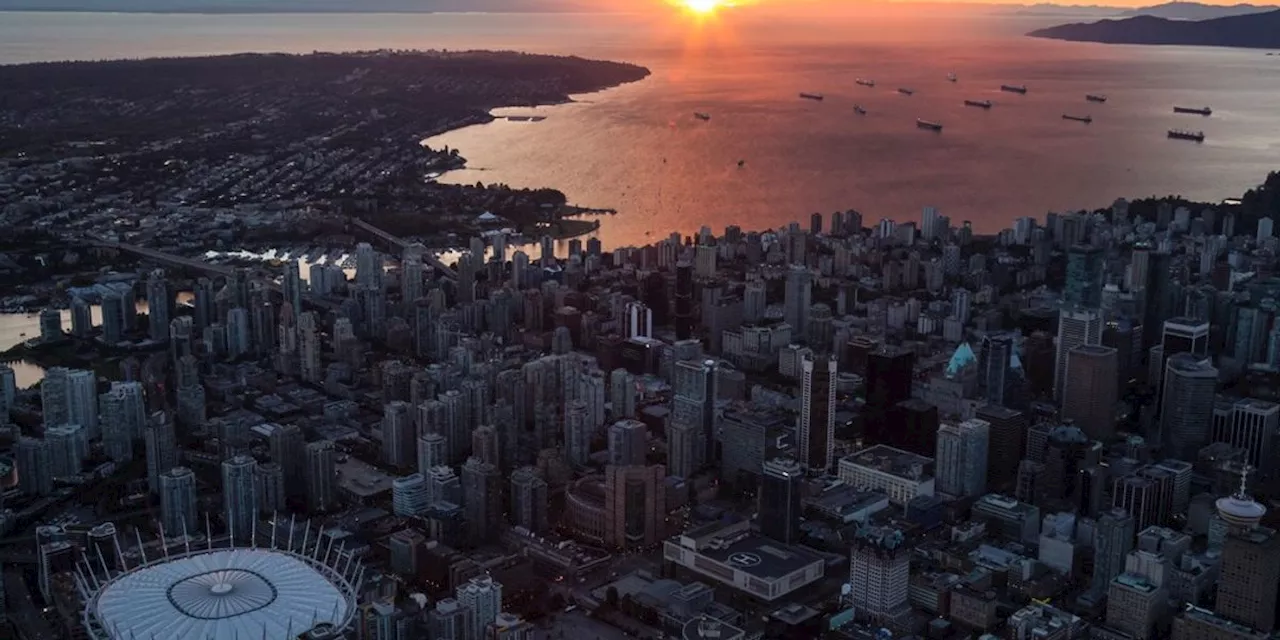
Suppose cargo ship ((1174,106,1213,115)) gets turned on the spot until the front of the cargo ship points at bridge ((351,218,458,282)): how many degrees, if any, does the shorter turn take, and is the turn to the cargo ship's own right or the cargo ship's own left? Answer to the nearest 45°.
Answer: approximately 45° to the cargo ship's own left

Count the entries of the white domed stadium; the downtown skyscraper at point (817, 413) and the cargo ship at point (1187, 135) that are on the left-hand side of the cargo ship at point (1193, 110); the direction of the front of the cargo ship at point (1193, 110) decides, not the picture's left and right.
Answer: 3

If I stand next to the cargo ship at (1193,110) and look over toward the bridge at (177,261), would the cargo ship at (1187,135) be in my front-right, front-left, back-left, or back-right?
front-left

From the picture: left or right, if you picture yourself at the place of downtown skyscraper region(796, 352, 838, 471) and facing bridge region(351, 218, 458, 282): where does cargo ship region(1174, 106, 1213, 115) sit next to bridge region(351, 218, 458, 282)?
right

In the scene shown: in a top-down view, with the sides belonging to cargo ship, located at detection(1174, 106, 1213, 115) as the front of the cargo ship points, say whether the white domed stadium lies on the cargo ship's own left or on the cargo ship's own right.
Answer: on the cargo ship's own left

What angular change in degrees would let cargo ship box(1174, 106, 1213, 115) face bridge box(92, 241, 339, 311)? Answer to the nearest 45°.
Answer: approximately 45° to its left

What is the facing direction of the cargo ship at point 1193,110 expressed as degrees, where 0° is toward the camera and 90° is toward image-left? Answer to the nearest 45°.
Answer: approximately 90°

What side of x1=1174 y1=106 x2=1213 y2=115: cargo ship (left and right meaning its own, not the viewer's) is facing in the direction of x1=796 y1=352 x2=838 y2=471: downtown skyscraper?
left

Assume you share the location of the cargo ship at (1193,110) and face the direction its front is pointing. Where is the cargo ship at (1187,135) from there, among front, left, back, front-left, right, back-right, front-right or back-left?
left

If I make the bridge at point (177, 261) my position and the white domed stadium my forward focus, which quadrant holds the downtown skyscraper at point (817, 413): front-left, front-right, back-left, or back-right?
front-left
